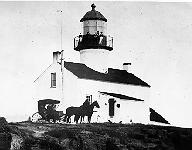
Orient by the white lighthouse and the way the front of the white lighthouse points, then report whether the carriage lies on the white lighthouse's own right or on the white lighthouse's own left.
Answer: on the white lighthouse's own right

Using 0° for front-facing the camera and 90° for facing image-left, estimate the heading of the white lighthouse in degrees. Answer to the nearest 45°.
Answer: approximately 315°

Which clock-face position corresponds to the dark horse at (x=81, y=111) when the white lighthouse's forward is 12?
The dark horse is roughly at 2 o'clock from the white lighthouse.

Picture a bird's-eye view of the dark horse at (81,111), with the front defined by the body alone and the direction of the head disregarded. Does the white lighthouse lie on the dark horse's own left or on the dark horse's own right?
on the dark horse's own left

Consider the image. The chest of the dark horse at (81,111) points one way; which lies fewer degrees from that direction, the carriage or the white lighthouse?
the white lighthouse

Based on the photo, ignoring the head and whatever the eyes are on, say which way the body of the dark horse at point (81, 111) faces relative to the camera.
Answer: to the viewer's right
